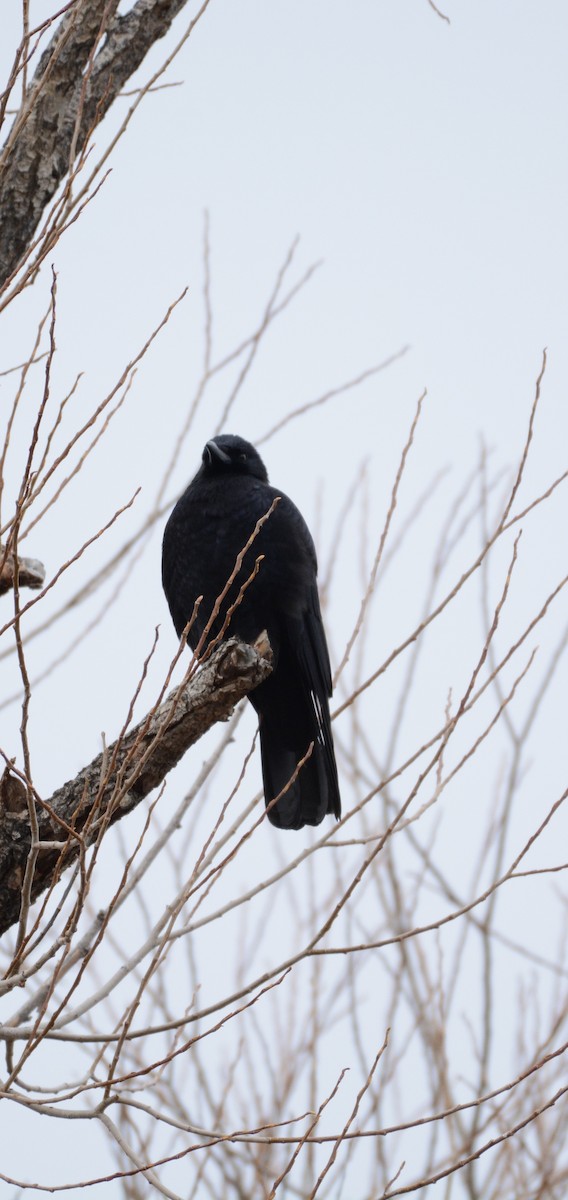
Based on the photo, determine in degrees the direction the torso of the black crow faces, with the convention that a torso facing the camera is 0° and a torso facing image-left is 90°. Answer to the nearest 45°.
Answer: approximately 45°
